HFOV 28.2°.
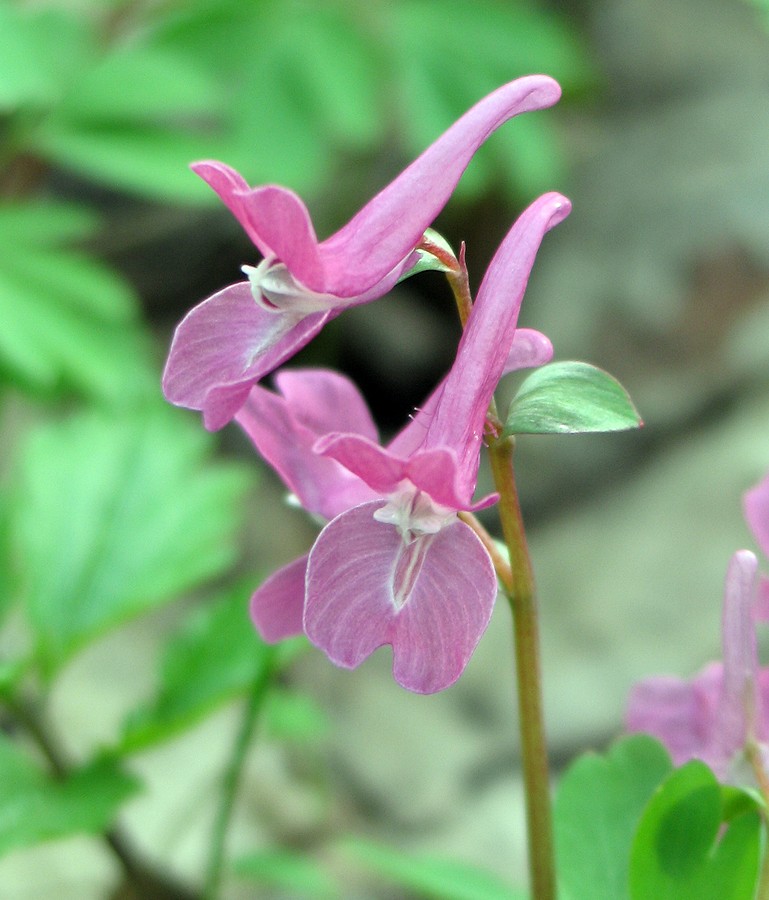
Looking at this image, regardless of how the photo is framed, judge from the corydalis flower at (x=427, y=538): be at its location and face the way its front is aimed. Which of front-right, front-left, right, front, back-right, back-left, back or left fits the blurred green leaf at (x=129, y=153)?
back

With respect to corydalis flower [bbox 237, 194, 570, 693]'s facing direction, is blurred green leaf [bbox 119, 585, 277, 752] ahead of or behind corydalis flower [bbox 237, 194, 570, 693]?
behind

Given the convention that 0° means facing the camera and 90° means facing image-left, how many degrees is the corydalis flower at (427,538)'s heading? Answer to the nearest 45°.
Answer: approximately 0°

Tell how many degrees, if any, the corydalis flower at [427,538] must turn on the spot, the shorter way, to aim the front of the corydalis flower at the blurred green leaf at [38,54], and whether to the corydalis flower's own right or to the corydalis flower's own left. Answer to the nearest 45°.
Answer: approximately 180°

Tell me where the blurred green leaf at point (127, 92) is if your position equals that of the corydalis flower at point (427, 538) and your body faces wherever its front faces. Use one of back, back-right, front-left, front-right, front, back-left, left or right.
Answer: back
